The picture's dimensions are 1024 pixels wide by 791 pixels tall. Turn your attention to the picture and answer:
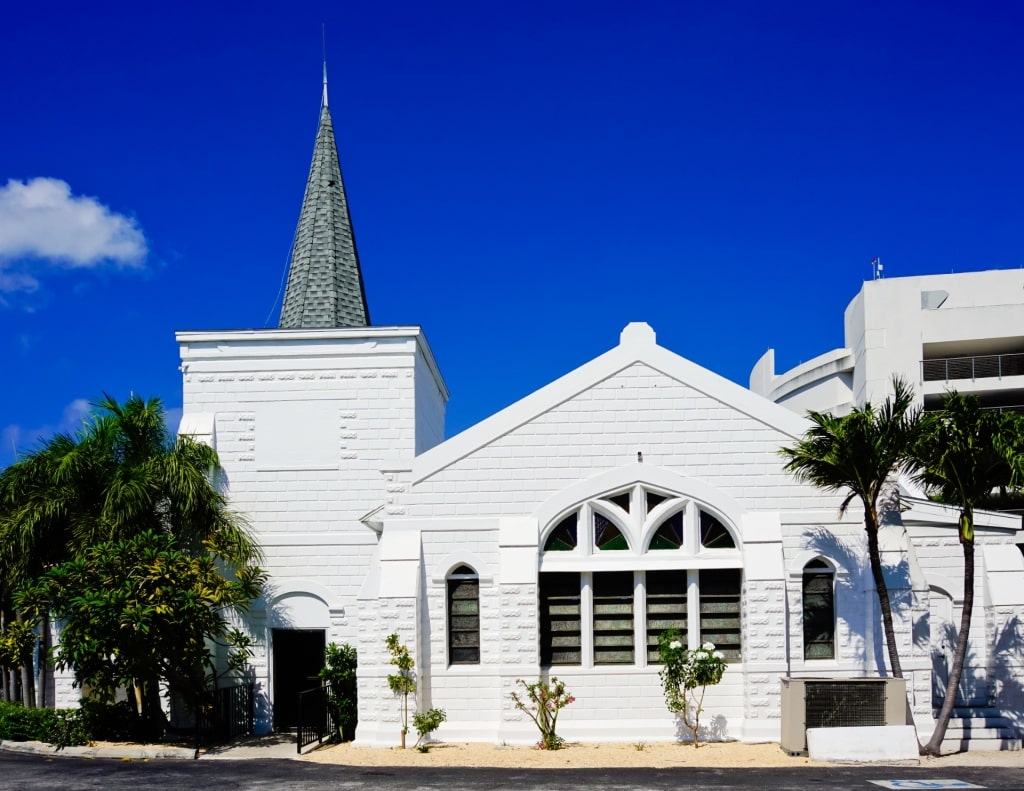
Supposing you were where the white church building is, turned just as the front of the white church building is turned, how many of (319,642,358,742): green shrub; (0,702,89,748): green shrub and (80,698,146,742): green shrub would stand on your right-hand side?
3

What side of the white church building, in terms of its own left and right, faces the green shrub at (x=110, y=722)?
right

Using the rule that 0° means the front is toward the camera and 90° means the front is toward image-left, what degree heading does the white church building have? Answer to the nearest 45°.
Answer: approximately 0°

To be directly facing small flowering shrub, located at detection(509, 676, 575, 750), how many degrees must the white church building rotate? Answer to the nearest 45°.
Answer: approximately 45° to its right

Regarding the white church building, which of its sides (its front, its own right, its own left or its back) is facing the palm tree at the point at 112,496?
right

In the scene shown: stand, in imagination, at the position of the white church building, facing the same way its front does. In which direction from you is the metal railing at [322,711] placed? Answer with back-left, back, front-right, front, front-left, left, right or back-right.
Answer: right

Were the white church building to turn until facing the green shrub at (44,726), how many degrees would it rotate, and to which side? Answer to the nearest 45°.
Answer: approximately 90° to its right
